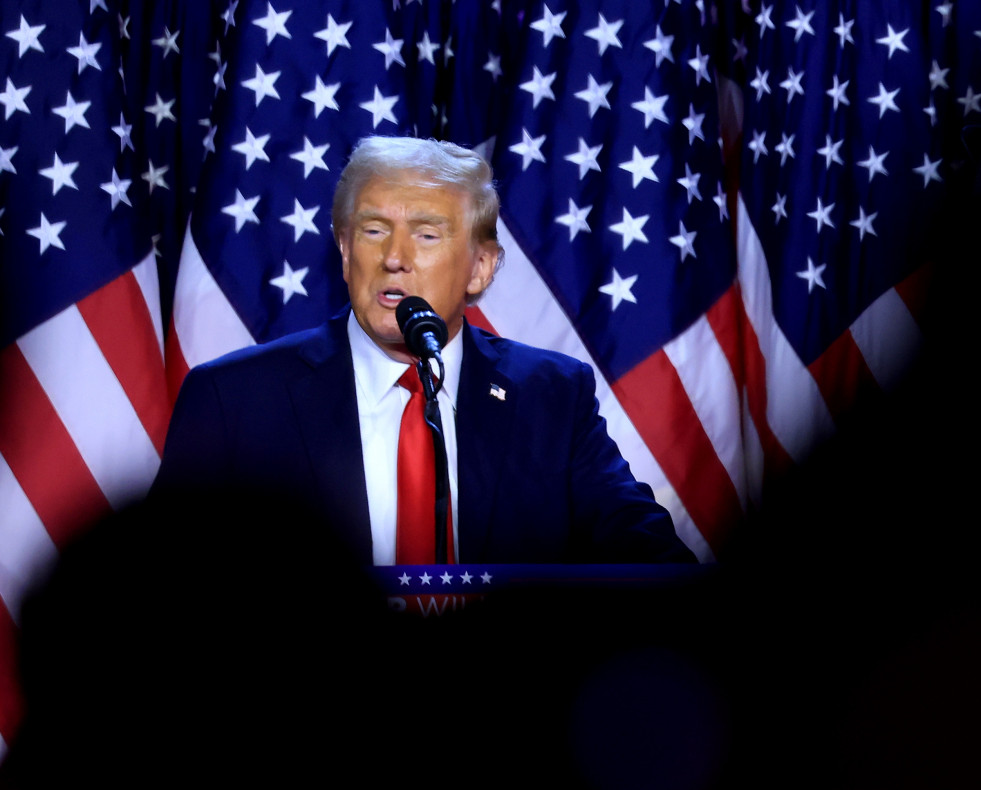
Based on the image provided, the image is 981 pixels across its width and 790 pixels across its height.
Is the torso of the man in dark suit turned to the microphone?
yes

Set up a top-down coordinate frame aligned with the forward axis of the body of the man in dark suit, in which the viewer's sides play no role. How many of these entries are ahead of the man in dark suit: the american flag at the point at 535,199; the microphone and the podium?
2

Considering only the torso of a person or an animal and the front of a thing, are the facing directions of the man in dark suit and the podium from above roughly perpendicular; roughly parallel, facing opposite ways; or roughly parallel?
roughly parallel

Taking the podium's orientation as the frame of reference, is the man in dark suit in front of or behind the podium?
behind

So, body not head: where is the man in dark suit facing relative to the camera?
toward the camera

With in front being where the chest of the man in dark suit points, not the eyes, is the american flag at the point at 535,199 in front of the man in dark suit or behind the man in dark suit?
behind

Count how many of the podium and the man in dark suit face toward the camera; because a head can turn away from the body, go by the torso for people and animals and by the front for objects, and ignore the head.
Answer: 2

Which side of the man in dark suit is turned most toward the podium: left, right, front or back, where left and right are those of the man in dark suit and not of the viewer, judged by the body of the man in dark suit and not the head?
front

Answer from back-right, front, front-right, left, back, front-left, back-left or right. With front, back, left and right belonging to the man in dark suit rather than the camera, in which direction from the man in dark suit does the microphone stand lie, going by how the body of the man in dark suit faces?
front

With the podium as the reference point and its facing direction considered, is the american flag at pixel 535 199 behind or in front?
behind

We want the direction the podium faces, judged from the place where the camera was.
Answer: facing the viewer

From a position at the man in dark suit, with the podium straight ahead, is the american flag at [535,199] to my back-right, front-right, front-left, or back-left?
back-left
